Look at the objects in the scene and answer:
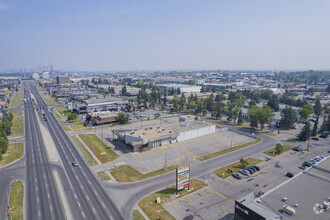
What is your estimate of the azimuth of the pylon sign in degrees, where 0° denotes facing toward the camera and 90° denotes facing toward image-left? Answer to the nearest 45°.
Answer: approximately 315°
